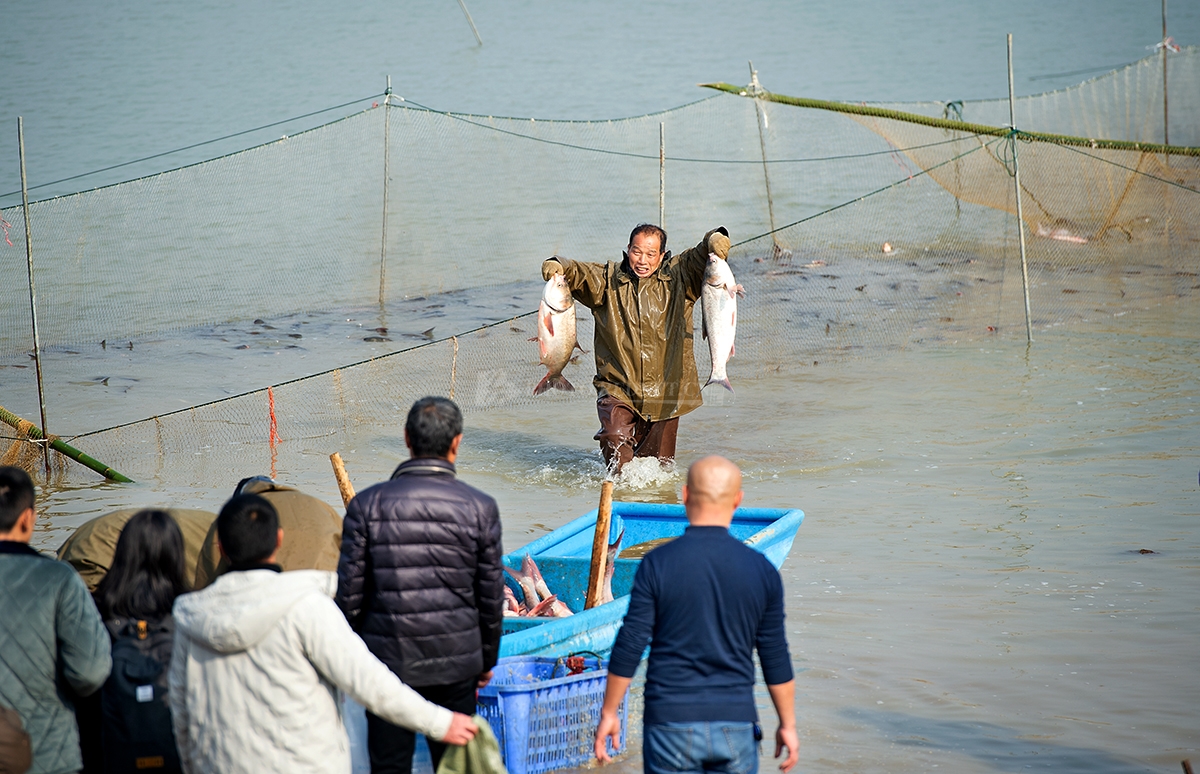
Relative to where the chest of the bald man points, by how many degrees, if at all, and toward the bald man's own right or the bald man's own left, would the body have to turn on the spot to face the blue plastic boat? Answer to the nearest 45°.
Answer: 0° — they already face it

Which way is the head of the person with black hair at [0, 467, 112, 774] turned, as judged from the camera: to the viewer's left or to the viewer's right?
to the viewer's right

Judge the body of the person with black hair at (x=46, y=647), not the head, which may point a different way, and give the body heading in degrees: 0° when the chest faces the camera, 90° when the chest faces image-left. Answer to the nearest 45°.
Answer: approximately 180°

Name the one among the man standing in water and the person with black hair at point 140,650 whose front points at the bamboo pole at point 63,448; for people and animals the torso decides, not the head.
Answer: the person with black hair

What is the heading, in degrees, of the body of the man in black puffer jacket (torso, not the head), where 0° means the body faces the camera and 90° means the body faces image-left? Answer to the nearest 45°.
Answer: approximately 180°

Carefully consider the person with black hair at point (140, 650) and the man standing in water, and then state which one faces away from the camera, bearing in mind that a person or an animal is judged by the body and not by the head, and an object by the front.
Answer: the person with black hair

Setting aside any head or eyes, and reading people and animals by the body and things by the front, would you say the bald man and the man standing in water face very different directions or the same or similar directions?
very different directions

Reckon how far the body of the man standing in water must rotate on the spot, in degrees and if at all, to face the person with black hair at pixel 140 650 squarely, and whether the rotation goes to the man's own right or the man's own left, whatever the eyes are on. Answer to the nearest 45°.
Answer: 0° — they already face them

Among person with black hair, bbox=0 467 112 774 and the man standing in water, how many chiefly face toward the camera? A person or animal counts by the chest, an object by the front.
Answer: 1

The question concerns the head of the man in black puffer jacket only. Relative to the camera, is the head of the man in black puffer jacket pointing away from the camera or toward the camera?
away from the camera

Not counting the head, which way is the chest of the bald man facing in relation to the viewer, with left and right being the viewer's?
facing away from the viewer

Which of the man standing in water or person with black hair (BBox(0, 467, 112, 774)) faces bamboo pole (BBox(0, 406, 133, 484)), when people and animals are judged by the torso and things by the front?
the person with black hair
